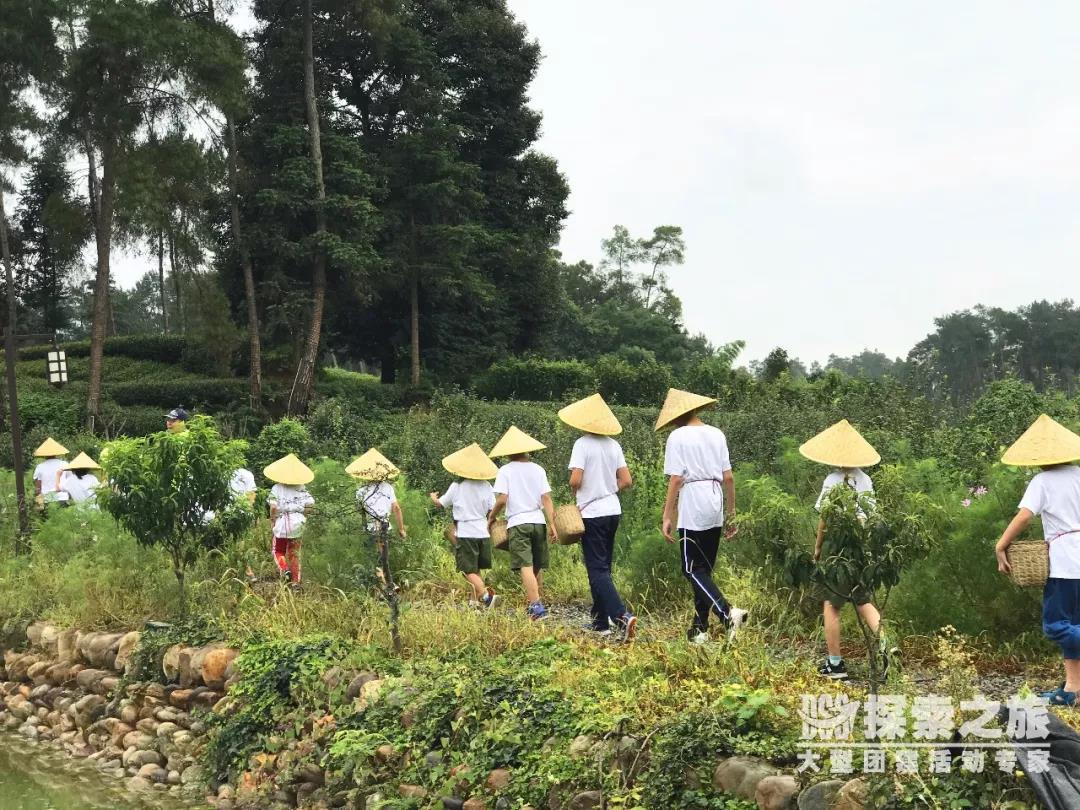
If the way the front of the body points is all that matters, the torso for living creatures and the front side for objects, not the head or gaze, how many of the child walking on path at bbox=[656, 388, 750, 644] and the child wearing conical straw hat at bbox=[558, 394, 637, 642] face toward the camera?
0

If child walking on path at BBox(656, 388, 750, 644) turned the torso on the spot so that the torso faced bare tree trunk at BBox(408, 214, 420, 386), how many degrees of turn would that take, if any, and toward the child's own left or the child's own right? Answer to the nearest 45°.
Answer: approximately 45° to the child's own right

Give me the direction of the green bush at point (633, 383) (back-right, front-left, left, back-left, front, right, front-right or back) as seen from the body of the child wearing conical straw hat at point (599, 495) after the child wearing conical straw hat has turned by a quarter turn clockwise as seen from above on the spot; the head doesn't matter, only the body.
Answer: front-left

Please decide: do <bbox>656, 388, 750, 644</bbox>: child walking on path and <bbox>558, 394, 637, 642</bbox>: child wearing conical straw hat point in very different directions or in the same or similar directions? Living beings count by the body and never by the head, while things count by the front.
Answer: same or similar directions

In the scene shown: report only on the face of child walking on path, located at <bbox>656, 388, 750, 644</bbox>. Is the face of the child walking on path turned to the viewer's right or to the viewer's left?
to the viewer's left

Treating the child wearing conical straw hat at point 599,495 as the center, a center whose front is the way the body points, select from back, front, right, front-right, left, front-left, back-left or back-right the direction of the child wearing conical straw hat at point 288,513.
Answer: front

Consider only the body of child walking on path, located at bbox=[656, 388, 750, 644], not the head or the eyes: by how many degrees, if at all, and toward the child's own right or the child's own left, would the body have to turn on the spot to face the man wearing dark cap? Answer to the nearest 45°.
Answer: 0° — they already face them

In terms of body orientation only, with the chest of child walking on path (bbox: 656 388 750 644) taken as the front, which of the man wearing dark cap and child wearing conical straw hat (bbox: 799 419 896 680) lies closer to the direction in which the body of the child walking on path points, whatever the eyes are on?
the man wearing dark cap

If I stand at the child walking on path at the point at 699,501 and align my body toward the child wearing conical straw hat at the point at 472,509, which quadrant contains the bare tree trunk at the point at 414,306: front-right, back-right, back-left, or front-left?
front-right

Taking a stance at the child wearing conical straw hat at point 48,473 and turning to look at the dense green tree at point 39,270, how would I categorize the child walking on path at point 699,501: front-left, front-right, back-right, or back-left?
back-right

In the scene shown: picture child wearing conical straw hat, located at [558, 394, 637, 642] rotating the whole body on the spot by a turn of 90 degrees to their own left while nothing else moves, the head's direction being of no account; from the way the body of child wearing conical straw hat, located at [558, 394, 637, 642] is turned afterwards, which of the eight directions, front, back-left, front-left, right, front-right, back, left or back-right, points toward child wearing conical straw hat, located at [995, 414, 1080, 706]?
left

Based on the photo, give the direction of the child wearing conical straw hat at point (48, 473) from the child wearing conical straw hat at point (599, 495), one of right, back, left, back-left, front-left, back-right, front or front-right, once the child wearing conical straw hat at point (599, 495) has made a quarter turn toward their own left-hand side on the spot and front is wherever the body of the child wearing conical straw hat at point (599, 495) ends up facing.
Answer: right

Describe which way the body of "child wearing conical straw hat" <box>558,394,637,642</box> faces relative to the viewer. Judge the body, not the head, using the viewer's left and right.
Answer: facing away from the viewer and to the left of the viewer

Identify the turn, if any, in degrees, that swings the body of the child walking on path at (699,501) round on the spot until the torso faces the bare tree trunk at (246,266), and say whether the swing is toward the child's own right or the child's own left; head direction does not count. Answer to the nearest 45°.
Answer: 0° — they already face it

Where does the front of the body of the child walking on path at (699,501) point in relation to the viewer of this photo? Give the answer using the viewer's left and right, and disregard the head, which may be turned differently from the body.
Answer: facing away from the viewer and to the left of the viewer
